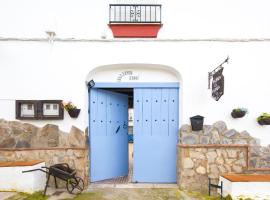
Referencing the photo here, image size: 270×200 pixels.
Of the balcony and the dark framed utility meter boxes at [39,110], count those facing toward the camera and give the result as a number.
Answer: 2

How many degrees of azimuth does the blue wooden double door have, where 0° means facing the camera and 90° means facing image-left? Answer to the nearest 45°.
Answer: approximately 0°

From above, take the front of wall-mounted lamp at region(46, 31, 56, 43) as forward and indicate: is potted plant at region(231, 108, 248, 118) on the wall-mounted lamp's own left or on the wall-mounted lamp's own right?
on the wall-mounted lamp's own left

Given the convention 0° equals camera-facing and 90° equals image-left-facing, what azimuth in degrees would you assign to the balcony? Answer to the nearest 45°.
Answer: approximately 0°

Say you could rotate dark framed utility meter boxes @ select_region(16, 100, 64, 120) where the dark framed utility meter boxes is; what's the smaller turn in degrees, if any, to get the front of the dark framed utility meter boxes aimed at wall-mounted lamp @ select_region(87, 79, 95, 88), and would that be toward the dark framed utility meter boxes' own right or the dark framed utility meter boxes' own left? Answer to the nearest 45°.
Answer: approximately 90° to the dark framed utility meter boxes' own left
